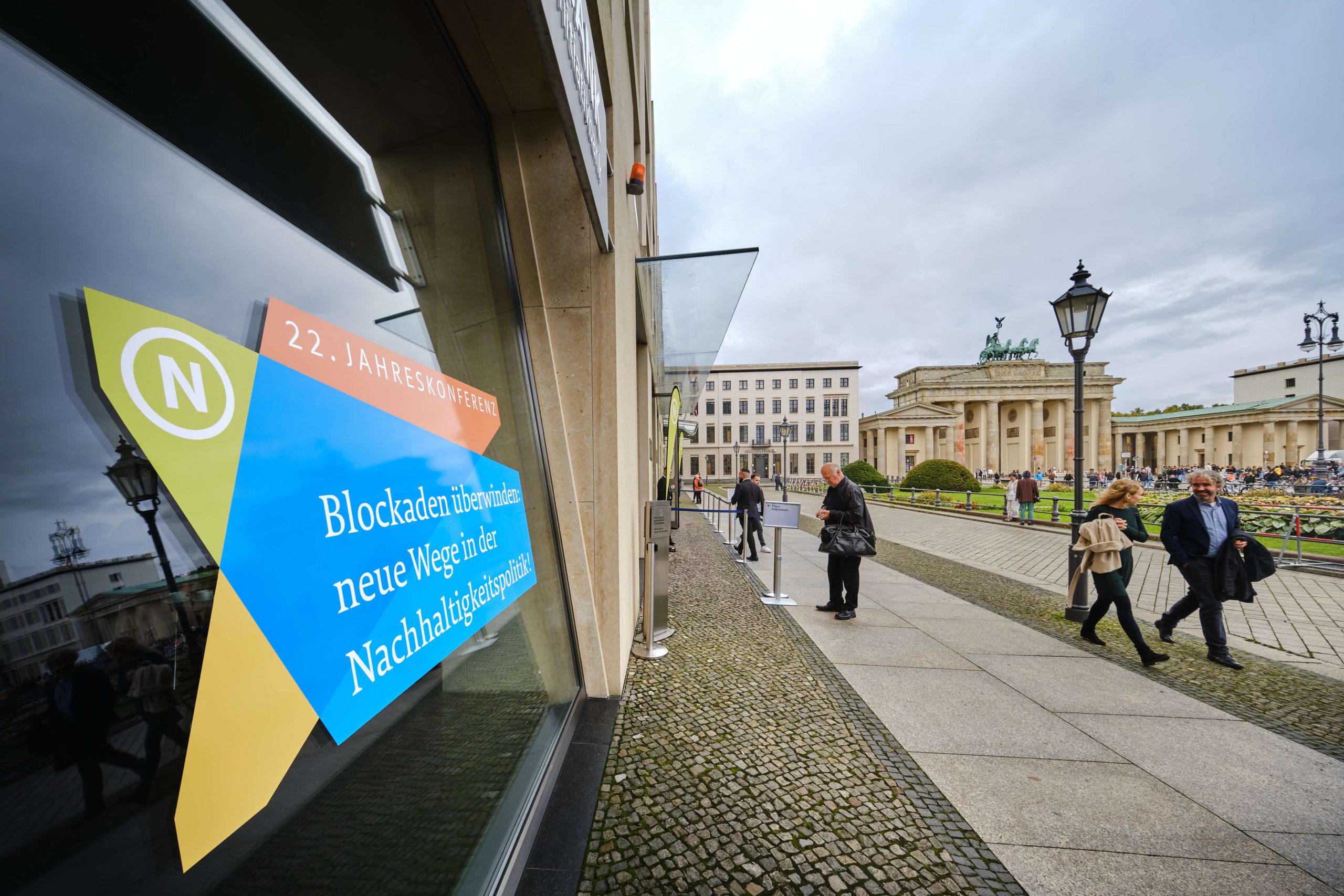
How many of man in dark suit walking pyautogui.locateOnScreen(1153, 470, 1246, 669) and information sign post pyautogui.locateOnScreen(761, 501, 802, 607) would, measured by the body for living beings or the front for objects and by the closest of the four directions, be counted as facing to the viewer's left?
0

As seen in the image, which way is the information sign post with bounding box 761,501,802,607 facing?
toward the camera

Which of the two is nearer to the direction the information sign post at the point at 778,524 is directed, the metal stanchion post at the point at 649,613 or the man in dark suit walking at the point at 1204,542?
the metal stanchion post

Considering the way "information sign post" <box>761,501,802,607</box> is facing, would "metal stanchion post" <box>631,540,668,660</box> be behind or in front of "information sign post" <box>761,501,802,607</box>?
in front

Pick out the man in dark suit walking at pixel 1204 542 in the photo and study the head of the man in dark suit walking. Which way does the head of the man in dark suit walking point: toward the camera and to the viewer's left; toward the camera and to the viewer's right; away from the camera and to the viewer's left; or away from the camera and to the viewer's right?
toward the camera and to the viewer's left

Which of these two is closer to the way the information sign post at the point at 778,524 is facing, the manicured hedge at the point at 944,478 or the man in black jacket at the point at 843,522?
the man in black jacket

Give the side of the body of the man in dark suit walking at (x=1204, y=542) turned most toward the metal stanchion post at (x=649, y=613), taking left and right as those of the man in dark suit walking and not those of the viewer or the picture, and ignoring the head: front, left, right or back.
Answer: right
